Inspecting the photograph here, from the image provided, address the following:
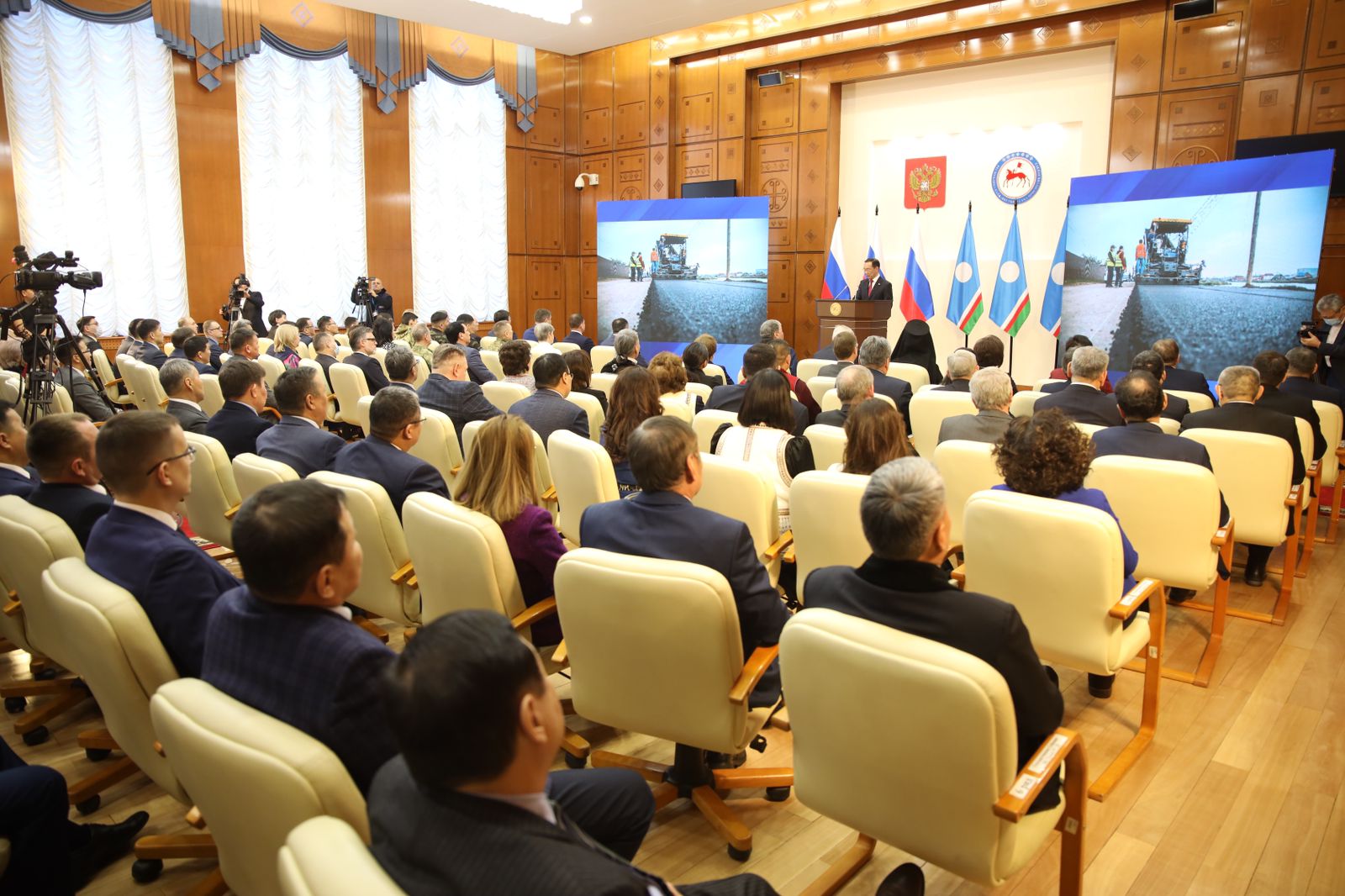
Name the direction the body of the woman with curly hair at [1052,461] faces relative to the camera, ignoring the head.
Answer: away from the camera

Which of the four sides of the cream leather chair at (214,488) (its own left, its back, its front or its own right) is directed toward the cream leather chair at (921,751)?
right

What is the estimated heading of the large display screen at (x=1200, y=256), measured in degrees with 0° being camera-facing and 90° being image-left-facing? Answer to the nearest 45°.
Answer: approximately 45°

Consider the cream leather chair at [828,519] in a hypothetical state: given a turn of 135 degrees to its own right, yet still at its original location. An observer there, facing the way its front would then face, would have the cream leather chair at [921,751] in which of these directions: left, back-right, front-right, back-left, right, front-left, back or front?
front-right

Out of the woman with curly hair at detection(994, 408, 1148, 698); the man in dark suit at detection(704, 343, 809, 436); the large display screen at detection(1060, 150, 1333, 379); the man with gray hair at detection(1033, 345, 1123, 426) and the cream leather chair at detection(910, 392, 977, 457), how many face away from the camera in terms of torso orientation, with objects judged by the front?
4

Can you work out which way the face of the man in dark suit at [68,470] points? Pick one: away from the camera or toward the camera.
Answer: away from the camera

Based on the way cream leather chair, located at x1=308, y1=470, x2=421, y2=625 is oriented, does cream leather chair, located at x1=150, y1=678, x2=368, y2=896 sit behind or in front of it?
behind

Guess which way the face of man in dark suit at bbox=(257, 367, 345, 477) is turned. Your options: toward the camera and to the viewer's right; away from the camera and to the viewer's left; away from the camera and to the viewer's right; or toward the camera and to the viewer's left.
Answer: away from the camera and to the viewer's right

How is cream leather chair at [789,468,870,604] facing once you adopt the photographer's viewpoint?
facing away from the viewer

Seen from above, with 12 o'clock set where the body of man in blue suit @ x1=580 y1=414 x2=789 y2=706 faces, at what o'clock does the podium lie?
The podium is roughly at 11 o'clock from the man in blue suit.

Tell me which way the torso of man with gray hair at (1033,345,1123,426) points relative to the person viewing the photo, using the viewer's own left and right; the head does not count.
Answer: facing away from the viewer

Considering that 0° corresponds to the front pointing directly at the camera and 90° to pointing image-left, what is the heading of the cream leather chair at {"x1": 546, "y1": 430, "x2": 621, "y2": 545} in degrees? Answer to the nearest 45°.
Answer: approximately 225°

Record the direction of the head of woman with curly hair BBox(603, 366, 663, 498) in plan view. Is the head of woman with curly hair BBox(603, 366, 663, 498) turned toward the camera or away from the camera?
away from the camera

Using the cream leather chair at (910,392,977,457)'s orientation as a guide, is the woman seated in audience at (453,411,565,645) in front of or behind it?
behind

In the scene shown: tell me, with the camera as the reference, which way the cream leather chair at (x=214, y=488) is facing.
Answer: facing away from the viewer and to the right of the viewer

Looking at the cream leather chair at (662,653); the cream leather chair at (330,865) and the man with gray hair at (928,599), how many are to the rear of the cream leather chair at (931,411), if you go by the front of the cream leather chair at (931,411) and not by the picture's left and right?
3
